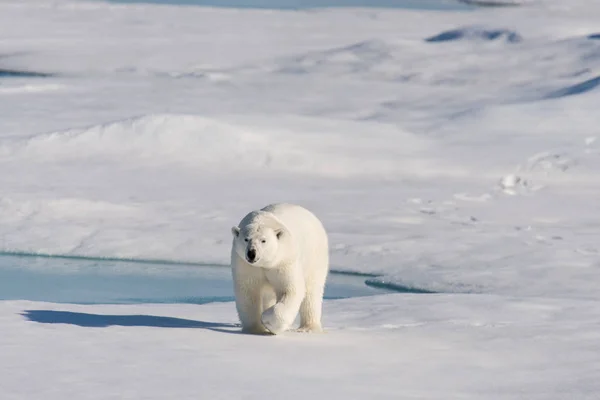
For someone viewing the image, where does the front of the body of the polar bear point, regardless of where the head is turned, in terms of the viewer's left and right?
facing the viewer and to the left of the viewer
